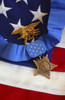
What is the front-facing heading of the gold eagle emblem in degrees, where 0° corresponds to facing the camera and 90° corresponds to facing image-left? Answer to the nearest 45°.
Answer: approximately 0°

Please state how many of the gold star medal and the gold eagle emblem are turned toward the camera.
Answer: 2
